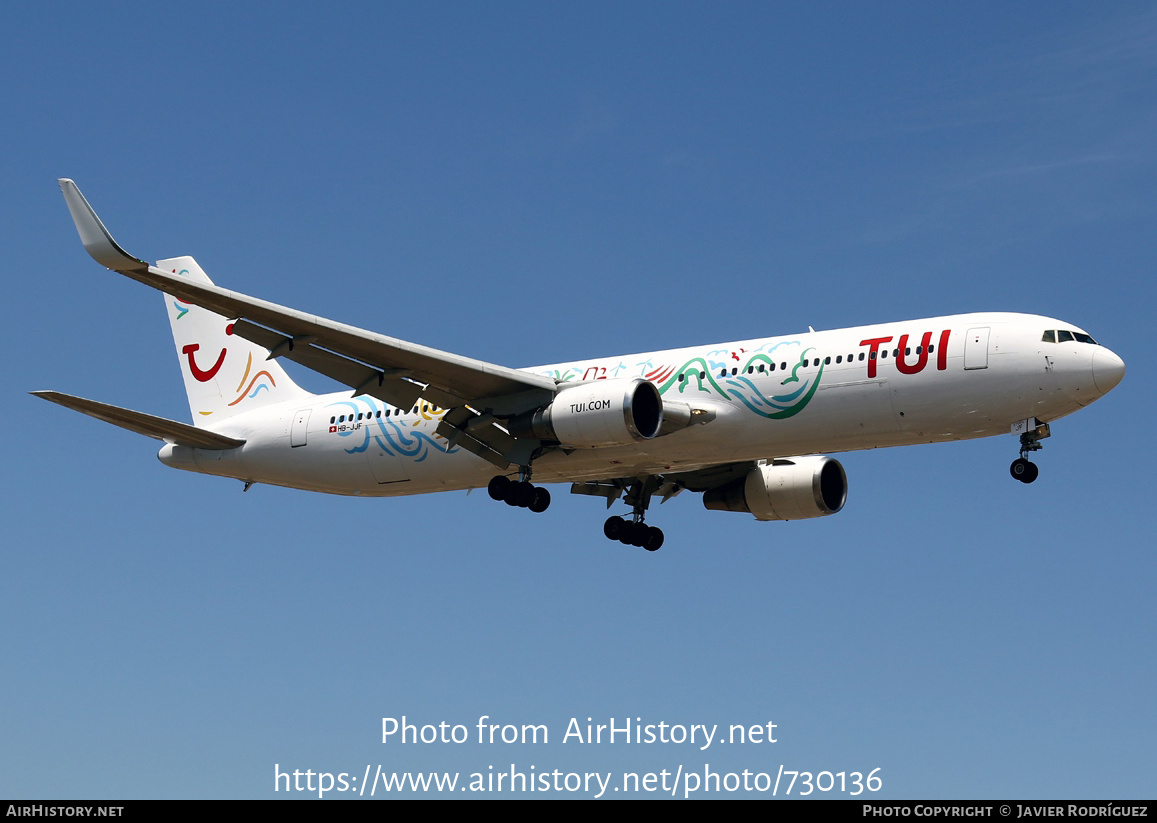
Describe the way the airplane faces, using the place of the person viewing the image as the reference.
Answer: facing the viewer and to the right of the viewer
